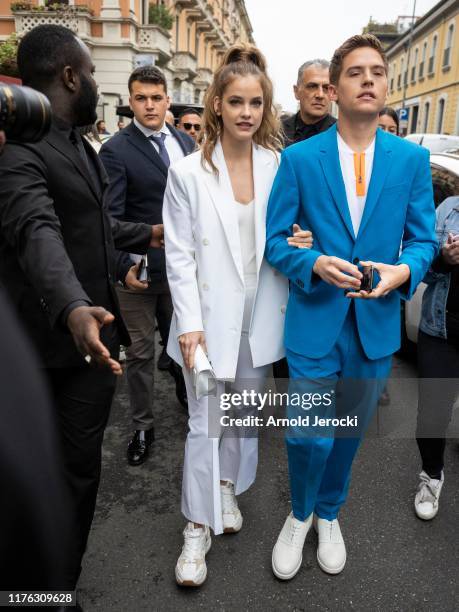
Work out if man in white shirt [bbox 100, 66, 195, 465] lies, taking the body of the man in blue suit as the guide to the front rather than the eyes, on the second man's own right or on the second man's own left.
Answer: on the second man's own right

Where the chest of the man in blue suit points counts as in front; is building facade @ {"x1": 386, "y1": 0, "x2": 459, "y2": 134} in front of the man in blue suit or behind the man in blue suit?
behind

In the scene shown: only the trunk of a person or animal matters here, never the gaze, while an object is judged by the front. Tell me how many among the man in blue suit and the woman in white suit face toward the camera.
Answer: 2

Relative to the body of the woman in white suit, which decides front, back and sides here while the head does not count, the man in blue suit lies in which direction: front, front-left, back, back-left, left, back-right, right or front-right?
left

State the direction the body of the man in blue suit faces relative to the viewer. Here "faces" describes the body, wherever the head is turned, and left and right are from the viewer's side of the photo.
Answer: facing the viewer

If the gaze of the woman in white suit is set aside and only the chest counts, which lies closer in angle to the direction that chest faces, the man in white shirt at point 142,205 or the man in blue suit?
the man in blue suit

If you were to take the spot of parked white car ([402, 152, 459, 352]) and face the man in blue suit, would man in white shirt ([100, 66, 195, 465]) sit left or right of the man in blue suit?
right

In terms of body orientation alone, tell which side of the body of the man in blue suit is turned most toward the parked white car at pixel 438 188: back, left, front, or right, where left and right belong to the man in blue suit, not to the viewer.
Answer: back

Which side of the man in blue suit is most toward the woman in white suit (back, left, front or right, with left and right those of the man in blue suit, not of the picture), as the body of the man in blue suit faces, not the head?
right

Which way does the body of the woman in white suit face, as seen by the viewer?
toward the camera

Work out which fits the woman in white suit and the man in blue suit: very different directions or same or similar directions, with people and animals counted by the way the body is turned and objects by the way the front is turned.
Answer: same or similar directions

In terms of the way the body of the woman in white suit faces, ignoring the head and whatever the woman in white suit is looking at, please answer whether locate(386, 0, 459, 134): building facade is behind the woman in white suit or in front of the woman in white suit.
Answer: behind

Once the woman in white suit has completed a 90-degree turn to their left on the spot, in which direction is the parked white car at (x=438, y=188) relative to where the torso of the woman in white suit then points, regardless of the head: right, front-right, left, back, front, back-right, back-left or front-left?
front-left
